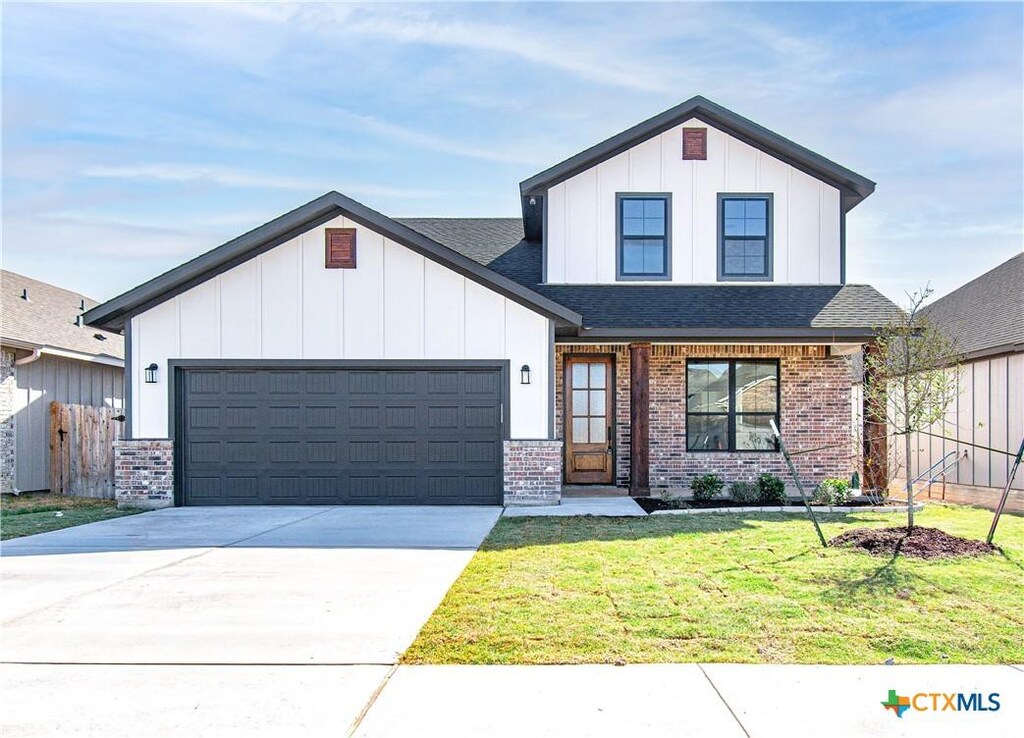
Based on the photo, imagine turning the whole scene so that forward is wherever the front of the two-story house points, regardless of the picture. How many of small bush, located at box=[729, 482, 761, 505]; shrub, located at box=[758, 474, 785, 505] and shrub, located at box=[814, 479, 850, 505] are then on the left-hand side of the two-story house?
3

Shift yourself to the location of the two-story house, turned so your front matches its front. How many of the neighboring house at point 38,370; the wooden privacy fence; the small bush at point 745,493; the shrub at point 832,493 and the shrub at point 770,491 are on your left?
3

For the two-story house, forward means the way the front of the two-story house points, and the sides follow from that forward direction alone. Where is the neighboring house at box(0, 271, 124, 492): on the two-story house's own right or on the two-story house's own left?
on the two-story house's own right

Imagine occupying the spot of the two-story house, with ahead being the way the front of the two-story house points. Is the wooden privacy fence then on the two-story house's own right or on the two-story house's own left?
on the two-story house's own right

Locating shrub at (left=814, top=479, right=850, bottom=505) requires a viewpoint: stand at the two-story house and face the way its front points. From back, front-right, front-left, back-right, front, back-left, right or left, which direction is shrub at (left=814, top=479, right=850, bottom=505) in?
left

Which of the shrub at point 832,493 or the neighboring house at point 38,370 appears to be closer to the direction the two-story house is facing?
the shrub

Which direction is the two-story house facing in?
toward the camera

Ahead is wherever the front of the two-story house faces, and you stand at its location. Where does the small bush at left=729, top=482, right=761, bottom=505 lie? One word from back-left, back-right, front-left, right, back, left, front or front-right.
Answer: left
